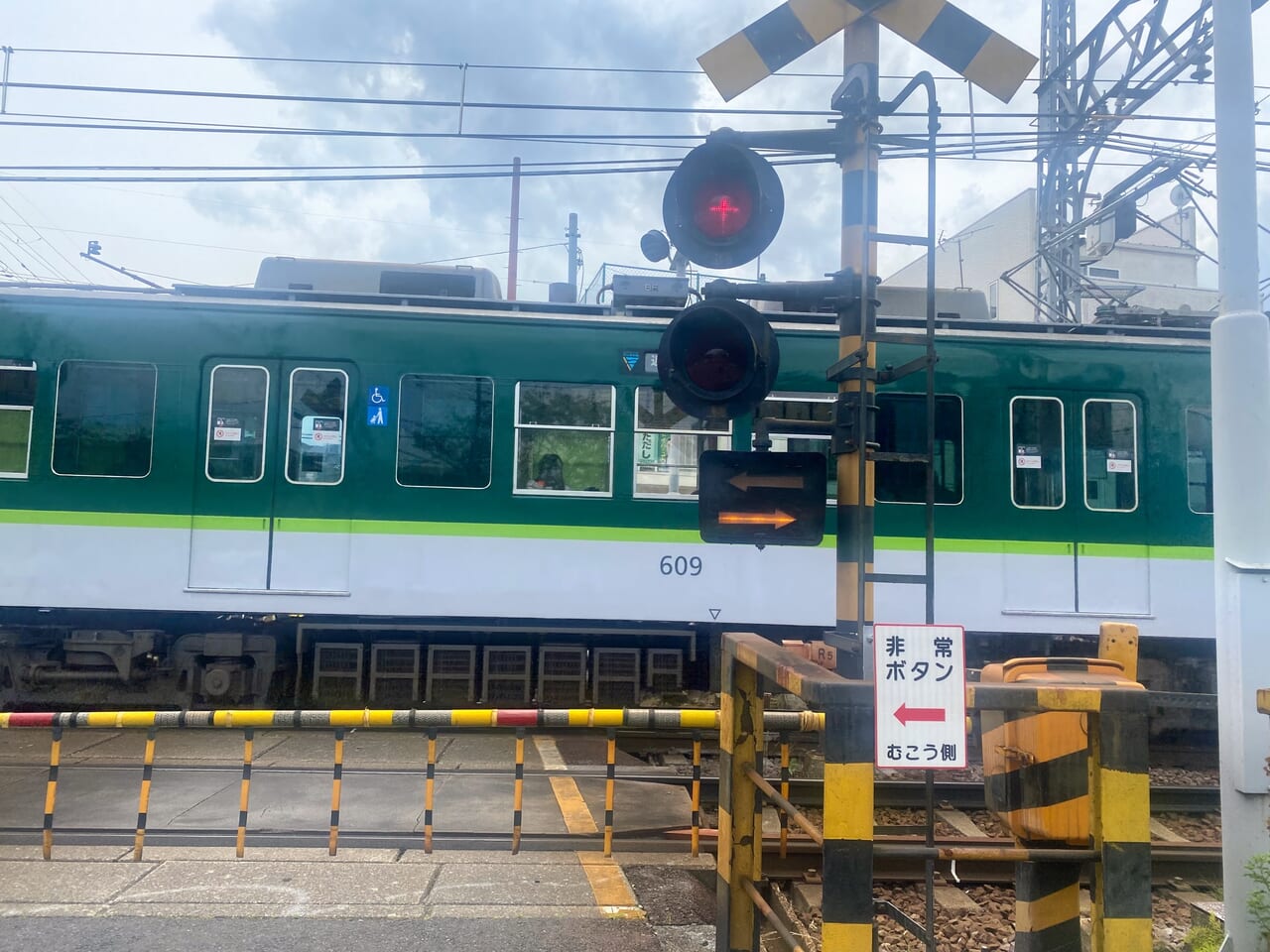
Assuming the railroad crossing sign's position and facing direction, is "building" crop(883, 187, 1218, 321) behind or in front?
behind

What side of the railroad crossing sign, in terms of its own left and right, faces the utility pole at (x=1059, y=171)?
back

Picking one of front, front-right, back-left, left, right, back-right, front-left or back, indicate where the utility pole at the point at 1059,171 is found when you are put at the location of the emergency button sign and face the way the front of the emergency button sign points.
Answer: back

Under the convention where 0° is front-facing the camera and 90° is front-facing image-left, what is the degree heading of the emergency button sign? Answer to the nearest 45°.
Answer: approximately 0°

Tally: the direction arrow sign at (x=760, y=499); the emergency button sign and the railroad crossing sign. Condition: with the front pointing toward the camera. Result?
3

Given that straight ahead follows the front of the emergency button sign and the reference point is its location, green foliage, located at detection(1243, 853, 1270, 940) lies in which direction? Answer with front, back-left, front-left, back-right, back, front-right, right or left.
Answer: back-left

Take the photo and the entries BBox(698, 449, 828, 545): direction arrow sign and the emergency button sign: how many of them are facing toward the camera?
2
